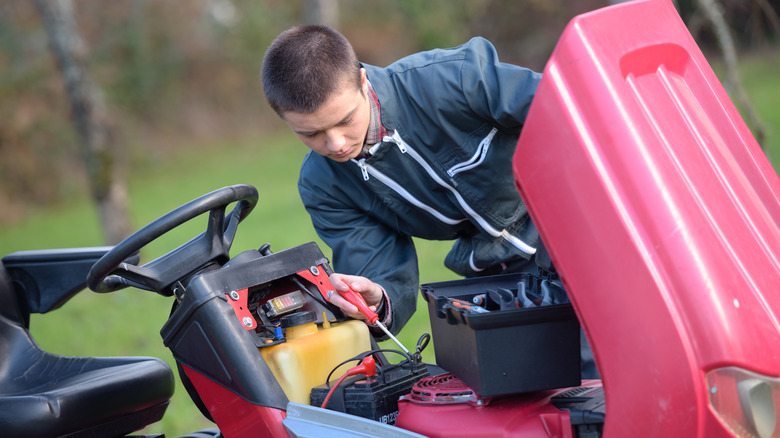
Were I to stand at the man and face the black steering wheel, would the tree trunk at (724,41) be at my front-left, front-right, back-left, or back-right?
back-right

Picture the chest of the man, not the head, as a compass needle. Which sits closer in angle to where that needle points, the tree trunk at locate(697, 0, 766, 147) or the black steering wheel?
the black steering wheel

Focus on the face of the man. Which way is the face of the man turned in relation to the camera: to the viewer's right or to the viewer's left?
to the viewer's left

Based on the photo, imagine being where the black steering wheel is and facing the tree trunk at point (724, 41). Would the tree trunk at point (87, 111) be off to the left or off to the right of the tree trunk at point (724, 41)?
left

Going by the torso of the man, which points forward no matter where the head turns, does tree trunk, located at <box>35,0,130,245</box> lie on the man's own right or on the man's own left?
on the man's own right

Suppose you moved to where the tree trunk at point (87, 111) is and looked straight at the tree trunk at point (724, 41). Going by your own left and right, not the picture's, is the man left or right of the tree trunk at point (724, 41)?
right

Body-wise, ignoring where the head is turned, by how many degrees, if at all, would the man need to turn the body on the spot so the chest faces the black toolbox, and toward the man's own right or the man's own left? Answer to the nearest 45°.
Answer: approximately 45° to the man's own left

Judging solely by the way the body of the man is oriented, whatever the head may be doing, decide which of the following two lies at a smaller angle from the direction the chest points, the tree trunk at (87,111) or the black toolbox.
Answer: the black toolbox

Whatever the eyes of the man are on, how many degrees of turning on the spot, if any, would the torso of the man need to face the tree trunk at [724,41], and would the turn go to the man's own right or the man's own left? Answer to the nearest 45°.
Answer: approximately 180°

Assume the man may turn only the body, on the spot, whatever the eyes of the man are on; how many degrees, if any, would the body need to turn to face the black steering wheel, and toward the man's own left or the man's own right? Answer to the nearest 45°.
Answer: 0° — they already face it

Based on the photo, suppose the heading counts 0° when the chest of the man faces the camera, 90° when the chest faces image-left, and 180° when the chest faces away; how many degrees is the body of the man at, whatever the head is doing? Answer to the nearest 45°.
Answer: approximately 45°
